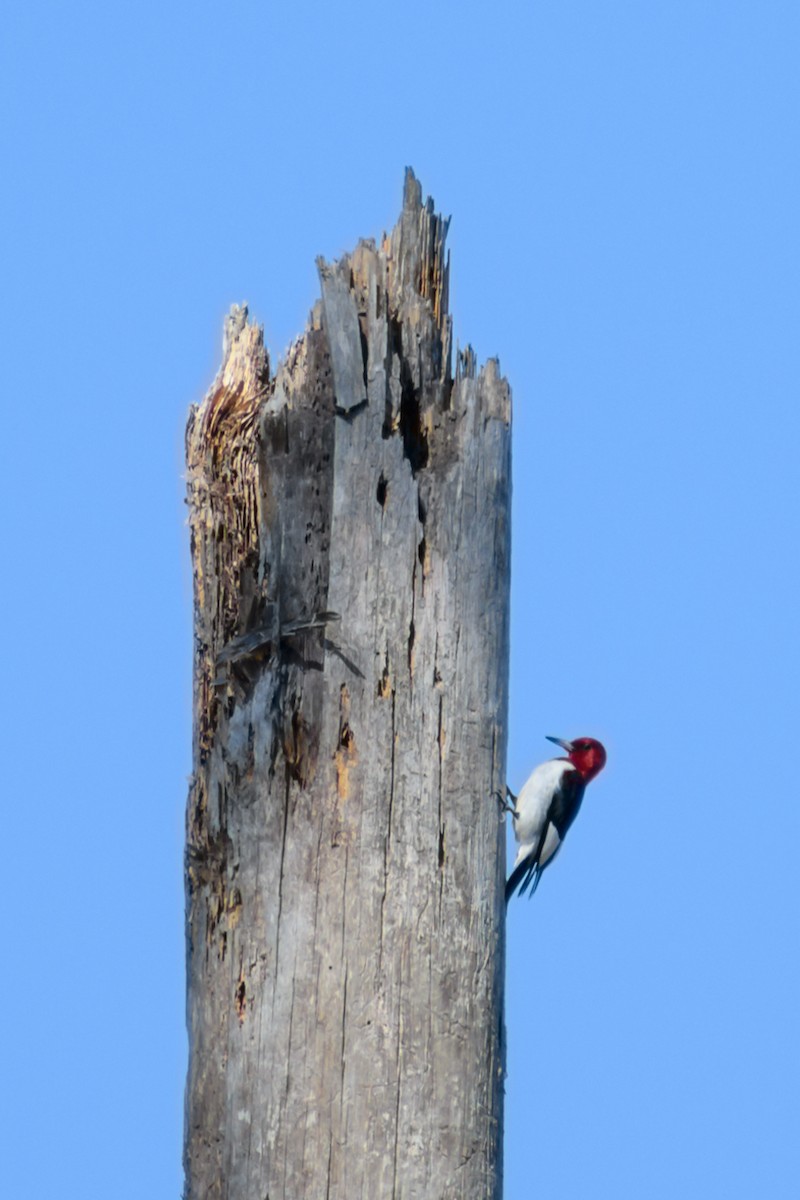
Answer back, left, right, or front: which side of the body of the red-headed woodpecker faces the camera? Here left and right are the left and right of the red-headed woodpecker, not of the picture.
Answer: left
